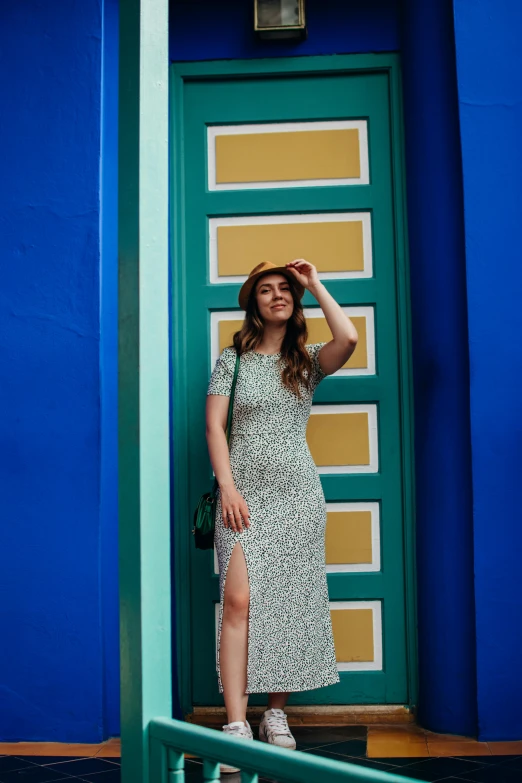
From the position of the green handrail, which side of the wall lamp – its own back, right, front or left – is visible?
front

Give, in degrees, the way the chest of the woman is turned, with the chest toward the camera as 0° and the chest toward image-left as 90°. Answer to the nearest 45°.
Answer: approximately 0°

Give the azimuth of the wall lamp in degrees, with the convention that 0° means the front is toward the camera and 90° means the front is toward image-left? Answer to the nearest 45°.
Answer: approximately 0°

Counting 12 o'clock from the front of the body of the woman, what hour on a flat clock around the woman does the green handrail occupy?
The green handrail is roughly at 12 o'clock from the woman.

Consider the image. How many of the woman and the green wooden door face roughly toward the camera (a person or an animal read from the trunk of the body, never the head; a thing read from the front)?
2

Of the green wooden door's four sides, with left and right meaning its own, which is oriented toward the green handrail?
front

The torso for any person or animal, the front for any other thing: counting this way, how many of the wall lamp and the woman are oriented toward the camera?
2
